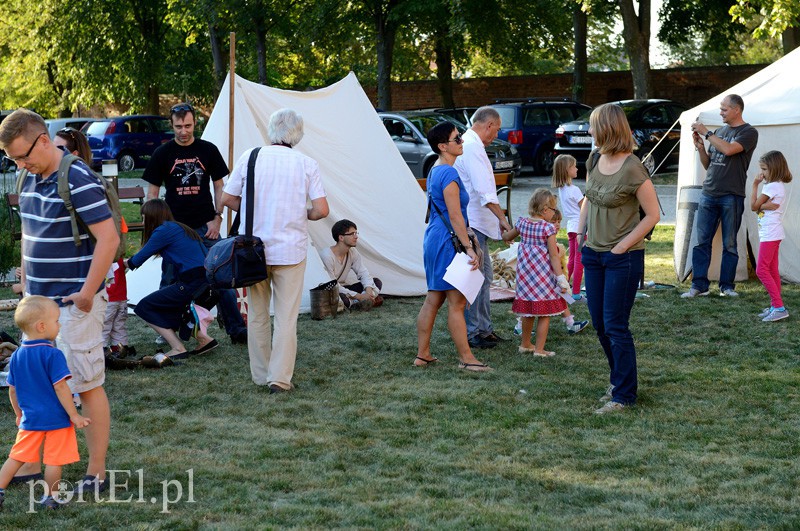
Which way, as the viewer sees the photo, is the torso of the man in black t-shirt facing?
toward the camera

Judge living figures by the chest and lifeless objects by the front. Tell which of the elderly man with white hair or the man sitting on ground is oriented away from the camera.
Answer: the elderly man with white hair

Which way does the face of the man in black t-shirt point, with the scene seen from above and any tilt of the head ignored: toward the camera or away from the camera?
toward the camera

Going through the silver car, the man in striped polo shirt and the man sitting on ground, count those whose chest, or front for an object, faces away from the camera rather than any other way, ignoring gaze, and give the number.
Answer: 0

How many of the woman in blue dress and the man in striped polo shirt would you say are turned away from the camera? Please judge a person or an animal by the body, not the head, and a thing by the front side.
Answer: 0

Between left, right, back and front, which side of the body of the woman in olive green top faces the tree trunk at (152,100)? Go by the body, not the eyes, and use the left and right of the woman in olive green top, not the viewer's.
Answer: right

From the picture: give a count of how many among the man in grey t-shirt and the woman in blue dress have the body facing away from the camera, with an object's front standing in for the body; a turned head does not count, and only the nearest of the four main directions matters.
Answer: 0

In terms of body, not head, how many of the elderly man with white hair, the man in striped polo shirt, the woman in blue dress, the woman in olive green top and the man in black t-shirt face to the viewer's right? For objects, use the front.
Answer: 1

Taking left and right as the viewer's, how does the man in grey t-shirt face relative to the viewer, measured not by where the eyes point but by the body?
facing the viewer and to the left of the viewer

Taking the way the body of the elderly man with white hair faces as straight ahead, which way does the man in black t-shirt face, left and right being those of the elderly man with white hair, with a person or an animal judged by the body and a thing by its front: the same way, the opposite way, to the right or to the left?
the opposite way
